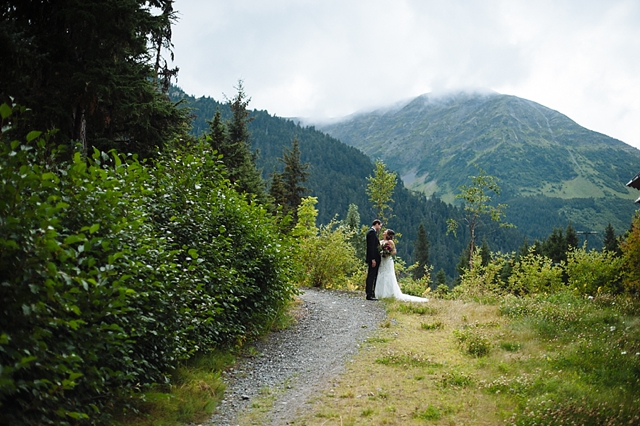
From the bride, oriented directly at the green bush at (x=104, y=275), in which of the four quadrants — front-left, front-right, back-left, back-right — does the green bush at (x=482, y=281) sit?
back-left

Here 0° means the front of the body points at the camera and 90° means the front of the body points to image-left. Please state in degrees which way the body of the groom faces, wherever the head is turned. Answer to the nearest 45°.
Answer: approximately 270°

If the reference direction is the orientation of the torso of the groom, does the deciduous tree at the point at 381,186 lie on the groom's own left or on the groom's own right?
on the groom's own left

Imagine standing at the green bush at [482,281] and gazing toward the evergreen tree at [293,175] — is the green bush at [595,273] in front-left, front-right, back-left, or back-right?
back-right

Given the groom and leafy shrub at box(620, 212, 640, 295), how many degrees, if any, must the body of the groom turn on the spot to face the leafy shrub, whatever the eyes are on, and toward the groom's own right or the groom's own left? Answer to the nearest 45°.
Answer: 0° — they already face it

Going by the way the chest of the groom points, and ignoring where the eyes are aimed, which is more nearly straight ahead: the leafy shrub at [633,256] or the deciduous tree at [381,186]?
the leafy shrub

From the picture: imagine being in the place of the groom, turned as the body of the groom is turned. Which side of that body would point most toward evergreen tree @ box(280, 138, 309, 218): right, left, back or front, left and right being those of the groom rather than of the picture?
left

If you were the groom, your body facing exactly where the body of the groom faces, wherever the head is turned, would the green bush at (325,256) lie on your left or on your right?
on your left
